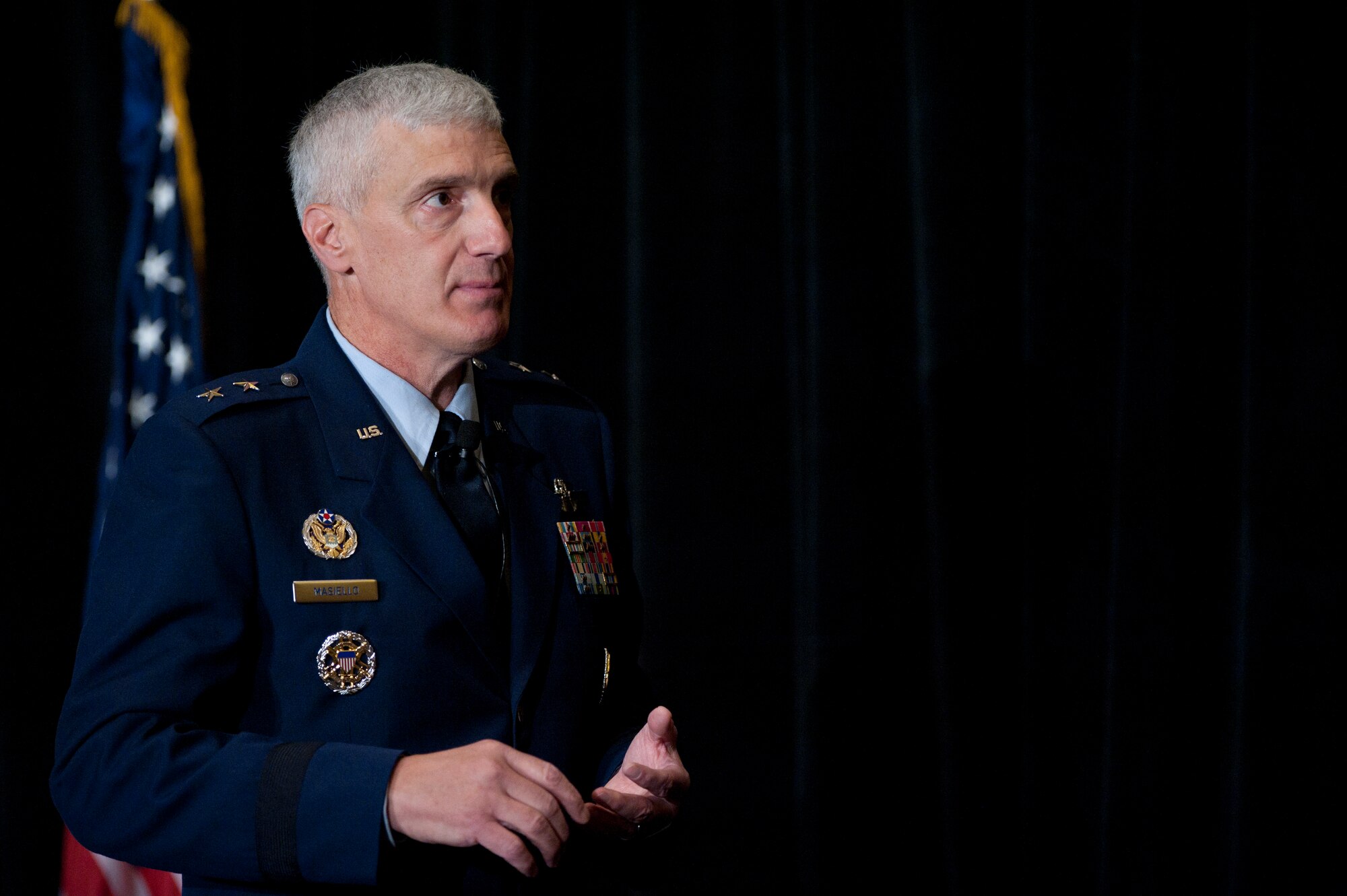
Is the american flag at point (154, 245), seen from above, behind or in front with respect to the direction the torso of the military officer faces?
behind

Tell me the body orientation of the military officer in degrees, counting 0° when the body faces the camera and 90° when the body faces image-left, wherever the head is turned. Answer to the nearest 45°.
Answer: approximately 315°
